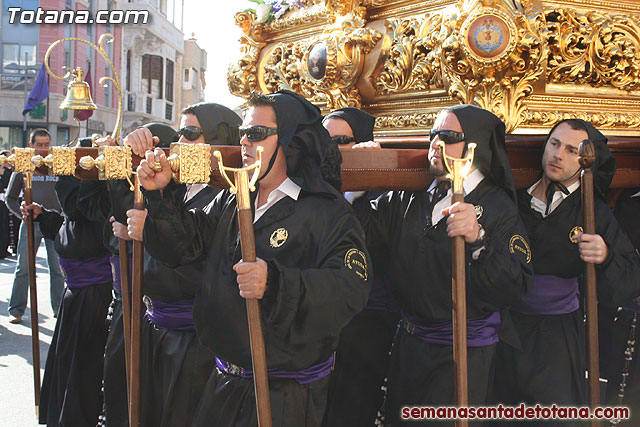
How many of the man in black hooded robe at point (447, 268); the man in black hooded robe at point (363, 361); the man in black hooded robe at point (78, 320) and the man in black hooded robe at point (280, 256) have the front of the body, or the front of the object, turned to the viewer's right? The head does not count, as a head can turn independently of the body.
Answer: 0

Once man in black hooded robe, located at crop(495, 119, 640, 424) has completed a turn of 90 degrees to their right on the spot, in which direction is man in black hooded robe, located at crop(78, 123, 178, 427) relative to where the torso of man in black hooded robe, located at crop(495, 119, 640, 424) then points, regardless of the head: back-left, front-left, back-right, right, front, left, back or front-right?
front-left

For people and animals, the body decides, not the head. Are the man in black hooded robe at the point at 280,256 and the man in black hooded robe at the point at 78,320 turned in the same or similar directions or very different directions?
same or similar directions

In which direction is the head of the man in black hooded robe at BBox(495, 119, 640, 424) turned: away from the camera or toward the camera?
toward the camera

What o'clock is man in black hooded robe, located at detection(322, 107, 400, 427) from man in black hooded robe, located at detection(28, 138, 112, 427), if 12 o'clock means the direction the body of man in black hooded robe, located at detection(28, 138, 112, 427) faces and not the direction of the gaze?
man in black hooded robe, located at detection(322, 107, 400, 427) is roughly at 9 o'clock from man in black hooded robe, located at detection(28, 138, 112, 427).

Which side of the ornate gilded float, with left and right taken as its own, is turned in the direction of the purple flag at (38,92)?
right

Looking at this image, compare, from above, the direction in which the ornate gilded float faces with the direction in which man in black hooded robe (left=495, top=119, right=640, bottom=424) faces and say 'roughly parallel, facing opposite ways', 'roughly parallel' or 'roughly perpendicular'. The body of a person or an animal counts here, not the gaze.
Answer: roughly parallel

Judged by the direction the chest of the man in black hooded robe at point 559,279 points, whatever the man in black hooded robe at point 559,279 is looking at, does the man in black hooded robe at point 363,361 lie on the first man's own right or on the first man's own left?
on the first man's own right

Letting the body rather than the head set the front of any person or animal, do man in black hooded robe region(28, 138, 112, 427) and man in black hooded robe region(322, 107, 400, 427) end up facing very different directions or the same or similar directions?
same or similar directions

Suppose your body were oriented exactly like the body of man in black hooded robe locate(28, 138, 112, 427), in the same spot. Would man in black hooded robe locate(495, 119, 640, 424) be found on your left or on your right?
on your left

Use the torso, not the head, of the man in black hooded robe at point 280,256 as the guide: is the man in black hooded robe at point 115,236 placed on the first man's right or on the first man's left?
on the first man's right

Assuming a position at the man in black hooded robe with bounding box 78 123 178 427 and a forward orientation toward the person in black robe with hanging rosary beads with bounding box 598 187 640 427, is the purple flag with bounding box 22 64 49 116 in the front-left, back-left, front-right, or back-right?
back-left

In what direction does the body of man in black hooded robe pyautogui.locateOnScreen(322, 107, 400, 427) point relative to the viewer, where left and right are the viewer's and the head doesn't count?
facing the viewer and to the left of the viewer

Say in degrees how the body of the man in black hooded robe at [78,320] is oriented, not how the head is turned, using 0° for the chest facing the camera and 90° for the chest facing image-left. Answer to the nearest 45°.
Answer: approximately 45°
